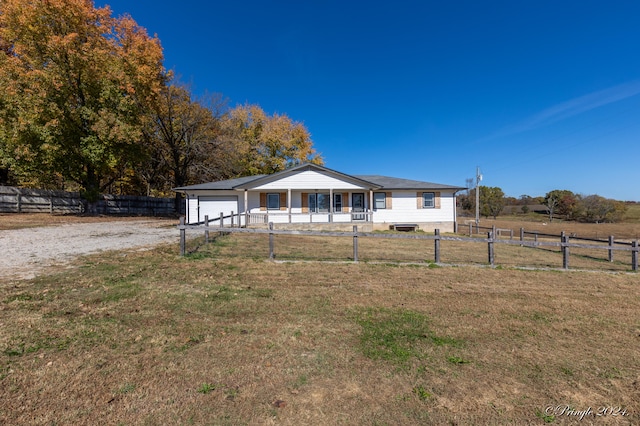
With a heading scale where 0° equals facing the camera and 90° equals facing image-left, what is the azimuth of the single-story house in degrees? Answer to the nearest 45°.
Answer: approximately 0°

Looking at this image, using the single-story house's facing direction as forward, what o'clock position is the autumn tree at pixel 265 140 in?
The autumn tree is roughly at 5 o'clock from the single-story house.

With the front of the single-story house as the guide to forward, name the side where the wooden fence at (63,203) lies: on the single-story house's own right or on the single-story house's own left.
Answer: on the single-story house's own right

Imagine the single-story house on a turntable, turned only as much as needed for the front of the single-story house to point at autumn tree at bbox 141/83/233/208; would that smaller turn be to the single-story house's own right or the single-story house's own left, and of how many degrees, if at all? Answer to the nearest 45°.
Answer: approximately 135° to the single-story house's own right

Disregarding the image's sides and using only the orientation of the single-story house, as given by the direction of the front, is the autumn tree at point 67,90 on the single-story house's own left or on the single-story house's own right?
on the single-story house's own right
